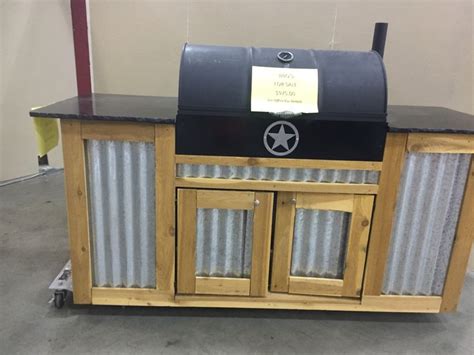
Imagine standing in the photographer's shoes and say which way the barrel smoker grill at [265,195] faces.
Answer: facing the viewer

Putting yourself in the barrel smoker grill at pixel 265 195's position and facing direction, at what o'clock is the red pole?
The red pole is roughly at 4 o'clock from the barrel smoker grill.

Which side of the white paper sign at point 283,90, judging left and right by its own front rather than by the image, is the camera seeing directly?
front

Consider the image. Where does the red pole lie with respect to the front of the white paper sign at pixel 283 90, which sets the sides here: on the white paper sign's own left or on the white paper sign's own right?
on the white paper sign's own right
